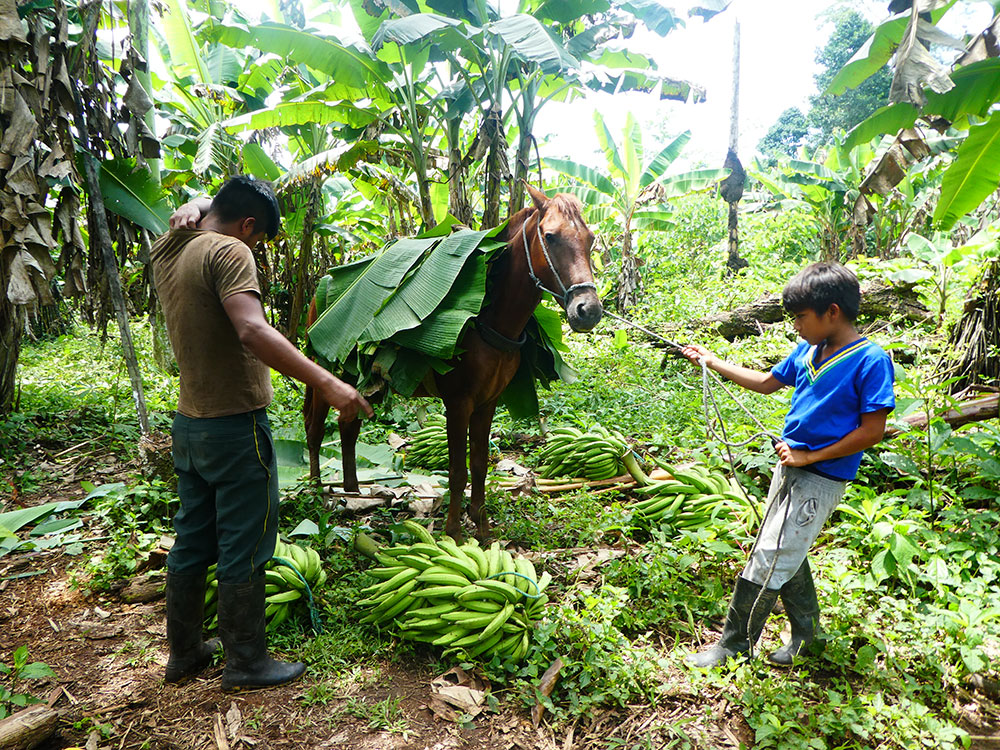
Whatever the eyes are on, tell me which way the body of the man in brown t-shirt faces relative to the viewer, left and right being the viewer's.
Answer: facing away from the viewer and to the right of the viewer

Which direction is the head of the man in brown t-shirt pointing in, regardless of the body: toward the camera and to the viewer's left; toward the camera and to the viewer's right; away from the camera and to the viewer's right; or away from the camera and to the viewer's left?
away from the camera and to the viewer's right

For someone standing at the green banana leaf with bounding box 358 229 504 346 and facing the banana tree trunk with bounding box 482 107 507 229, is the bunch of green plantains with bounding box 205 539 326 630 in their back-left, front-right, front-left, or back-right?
back-left

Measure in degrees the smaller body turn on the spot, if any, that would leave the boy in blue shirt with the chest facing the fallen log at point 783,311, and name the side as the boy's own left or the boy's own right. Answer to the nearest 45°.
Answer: approximately 135° to the boy's own right

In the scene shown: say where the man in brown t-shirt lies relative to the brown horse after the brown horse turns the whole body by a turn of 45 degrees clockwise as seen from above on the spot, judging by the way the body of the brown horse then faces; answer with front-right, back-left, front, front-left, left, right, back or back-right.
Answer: front-right

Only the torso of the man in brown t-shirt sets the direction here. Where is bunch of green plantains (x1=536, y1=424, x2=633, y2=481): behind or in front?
in front

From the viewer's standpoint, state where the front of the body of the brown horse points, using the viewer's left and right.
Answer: facing the viewer and to the right of the viewer

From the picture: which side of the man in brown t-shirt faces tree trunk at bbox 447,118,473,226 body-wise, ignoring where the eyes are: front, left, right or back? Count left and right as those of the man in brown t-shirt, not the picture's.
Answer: front

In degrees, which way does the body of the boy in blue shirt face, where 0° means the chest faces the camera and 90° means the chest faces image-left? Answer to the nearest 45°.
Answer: approximately 45°
